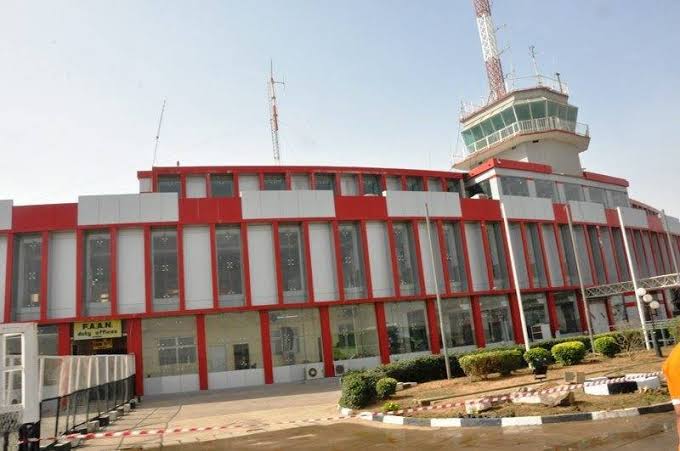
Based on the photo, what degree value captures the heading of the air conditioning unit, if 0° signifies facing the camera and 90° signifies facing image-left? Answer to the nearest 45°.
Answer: approximately 0°

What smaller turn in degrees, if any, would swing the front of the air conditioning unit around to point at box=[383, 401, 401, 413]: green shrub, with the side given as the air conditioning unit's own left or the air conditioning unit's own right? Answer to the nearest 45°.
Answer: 0° — it already faces it

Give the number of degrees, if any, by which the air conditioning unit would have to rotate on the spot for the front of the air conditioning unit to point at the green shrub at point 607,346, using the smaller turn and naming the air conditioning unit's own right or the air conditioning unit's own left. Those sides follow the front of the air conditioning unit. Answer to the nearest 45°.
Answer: approximately 45° to the air conditioning unit's own left

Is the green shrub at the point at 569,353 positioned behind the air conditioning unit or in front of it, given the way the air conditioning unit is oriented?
in front

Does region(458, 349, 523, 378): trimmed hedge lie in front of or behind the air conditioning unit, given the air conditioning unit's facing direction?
in front
